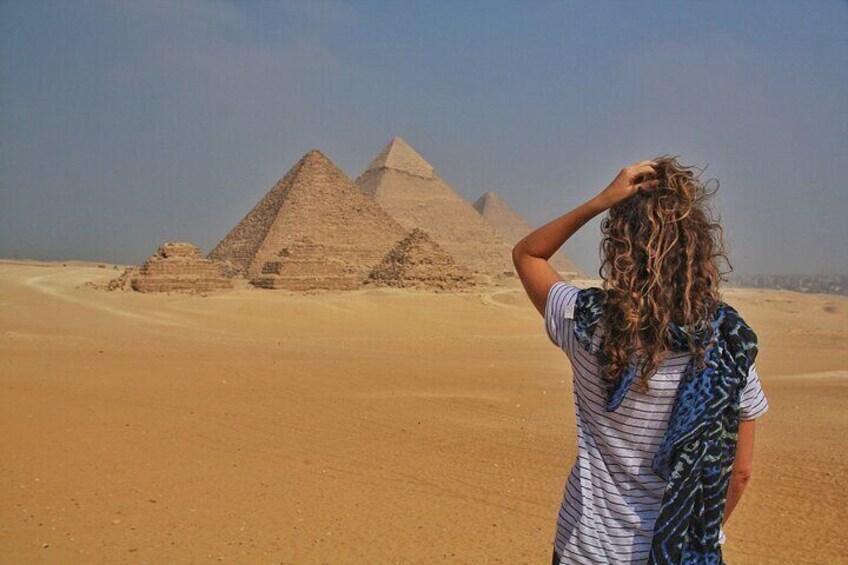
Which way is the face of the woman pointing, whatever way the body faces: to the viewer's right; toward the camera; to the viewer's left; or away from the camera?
away from the camera

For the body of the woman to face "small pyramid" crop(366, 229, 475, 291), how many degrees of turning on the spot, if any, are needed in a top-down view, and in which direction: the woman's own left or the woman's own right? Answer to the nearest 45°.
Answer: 0° — they already face it

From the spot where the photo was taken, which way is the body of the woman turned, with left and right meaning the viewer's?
facing away from the viewer
